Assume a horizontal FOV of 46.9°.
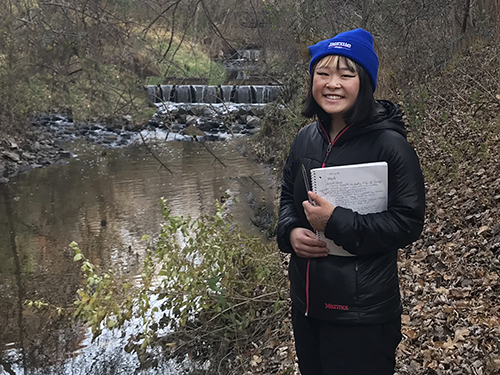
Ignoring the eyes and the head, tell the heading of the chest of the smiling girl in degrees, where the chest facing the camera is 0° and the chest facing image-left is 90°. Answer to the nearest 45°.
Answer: approximately 45°

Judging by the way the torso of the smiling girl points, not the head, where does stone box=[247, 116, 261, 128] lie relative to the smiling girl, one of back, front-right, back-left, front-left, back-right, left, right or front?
back-right

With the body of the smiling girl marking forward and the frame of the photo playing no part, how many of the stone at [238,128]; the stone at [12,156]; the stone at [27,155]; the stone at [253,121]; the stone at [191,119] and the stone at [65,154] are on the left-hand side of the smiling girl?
0

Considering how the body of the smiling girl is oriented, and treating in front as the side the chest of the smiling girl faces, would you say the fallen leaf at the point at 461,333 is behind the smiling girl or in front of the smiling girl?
behind

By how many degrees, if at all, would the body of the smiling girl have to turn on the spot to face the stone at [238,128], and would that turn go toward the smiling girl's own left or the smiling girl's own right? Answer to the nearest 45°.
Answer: approximately 135° to the smiling girl's own right

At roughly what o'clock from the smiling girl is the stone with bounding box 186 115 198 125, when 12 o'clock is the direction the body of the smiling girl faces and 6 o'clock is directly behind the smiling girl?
The stone is roughly at 4 o'clock from the smiling girl.

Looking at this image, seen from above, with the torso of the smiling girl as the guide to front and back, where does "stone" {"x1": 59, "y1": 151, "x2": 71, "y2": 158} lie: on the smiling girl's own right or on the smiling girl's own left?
on the smiling girl's own right

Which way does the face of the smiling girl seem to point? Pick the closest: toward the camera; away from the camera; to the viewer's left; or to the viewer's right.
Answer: toward the camera

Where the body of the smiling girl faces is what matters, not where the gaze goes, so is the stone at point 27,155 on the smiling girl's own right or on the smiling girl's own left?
on the smiling girl's own right

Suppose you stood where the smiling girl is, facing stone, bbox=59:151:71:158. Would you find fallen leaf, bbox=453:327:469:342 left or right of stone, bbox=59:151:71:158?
right

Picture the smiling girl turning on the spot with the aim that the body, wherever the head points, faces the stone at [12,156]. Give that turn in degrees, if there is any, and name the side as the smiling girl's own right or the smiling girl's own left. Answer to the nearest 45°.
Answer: approximately 90° to the smiling girl's own right
